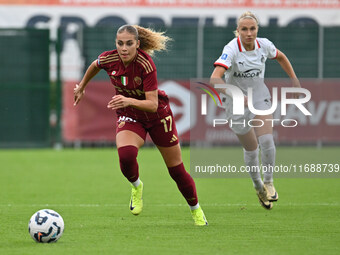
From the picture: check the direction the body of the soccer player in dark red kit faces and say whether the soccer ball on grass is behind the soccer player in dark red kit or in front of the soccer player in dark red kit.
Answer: in front

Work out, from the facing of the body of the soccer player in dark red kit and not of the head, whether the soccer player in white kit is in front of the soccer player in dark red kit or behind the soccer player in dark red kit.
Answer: behind

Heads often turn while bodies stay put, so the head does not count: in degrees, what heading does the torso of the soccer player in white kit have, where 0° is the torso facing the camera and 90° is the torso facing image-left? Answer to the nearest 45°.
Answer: approximately 0°

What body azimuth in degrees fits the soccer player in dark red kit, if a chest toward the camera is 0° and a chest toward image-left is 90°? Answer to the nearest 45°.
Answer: approximately 45°

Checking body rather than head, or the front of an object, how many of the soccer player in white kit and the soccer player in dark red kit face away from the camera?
0

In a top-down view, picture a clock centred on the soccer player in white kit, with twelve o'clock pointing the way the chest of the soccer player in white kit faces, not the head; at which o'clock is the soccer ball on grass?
The soccer ball on grass is roughly at 1 o'clock from the soccer player in white kit.

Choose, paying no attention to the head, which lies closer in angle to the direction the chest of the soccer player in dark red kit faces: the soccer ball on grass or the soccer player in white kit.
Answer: the soccer ball on grass

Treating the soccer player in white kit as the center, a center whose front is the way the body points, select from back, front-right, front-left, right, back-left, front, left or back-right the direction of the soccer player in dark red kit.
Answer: front-right
